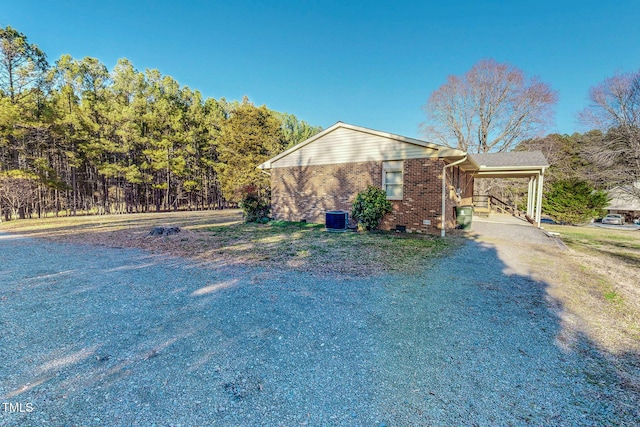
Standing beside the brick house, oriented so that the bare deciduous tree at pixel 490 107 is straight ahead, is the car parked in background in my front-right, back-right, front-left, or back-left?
front-right

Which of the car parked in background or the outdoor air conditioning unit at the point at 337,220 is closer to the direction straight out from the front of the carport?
the outdoor air conditioning unit

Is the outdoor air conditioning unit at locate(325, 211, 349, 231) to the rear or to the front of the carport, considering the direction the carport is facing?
to the front

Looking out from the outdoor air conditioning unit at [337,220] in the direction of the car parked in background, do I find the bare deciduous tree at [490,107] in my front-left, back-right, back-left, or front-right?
front-left

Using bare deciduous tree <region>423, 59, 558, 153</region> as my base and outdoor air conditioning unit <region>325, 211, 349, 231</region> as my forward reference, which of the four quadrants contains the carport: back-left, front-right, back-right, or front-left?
front-left

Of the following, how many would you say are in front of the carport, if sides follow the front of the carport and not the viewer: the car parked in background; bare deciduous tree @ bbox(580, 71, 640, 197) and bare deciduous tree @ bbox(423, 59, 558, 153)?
0

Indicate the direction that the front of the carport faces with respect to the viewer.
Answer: facing the viewer

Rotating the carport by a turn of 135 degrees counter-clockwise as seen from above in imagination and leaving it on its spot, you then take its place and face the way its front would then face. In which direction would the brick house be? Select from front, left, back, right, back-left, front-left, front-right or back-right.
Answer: back

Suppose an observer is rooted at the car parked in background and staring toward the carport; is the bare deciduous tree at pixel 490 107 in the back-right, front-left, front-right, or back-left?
front-right

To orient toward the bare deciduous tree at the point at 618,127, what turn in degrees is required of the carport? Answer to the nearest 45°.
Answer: approximately 135° to its left

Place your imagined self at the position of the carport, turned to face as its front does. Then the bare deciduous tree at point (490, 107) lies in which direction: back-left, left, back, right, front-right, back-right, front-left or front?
back
